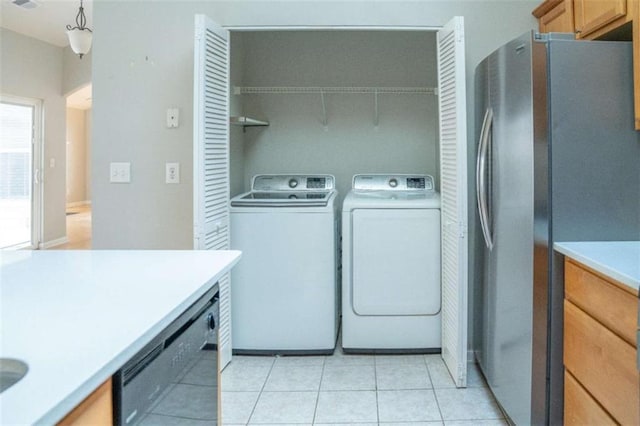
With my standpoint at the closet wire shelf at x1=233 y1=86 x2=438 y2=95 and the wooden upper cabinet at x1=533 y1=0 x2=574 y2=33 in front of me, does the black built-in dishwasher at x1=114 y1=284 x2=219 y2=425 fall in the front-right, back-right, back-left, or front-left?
front-right

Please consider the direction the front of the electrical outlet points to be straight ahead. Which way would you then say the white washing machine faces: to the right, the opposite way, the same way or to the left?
the same way

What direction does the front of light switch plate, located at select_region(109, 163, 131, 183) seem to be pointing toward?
toward the camera

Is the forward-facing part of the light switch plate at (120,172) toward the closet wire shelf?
no

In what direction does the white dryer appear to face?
toward the camera

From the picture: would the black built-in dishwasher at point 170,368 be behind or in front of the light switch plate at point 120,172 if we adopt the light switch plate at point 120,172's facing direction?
in front

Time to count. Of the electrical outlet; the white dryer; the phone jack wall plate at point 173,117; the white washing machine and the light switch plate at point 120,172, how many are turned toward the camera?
5

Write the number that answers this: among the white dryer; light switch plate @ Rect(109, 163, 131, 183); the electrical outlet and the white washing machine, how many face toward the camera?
4

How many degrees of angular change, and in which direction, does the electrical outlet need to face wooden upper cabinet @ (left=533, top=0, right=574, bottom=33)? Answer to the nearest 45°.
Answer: approximately 45° to its left

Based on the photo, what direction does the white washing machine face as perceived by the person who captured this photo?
facing the viewer
